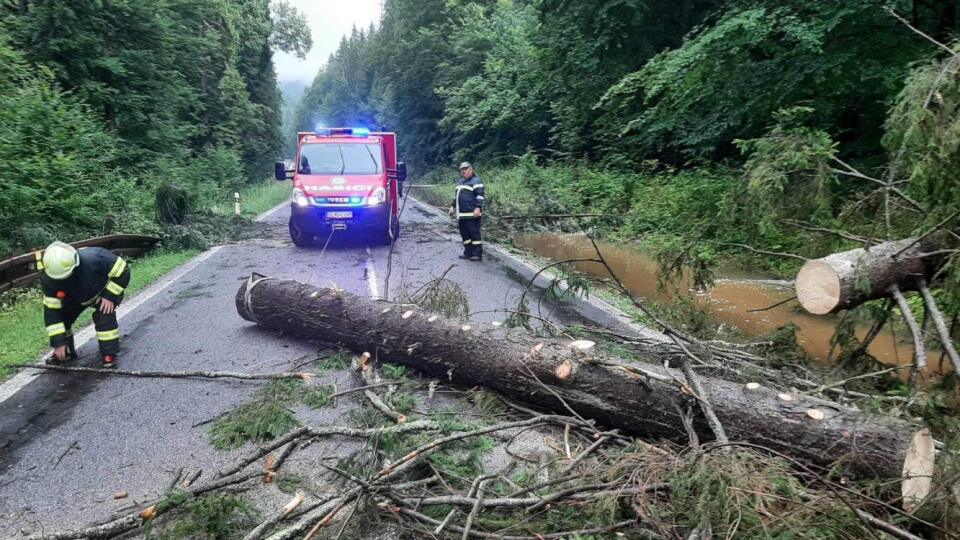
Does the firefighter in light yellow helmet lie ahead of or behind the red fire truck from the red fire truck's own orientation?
ahead

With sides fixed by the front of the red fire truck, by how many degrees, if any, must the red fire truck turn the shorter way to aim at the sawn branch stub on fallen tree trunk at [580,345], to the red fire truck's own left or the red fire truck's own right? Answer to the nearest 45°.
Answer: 0° — it already faces it

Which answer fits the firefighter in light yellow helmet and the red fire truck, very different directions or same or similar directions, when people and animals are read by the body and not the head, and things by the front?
same or similar directions

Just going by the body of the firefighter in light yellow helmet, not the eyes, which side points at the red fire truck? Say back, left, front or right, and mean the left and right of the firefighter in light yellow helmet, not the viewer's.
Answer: back

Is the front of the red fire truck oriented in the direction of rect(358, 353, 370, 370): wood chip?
yes

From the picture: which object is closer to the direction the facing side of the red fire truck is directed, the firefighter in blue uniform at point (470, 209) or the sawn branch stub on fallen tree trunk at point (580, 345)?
the sawn branch stub on fallen tree trunk

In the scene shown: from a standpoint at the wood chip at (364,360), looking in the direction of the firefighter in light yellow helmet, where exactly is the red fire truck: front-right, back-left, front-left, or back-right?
front-right

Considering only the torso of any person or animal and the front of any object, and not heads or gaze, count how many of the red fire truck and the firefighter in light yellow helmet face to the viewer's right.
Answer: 0

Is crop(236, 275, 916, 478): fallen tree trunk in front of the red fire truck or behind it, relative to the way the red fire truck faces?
in front

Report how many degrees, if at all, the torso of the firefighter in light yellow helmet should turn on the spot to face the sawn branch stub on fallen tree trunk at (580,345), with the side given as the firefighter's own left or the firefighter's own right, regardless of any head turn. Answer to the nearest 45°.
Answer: approximately 90° to the firefighter's own left

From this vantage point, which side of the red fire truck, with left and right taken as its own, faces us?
front
